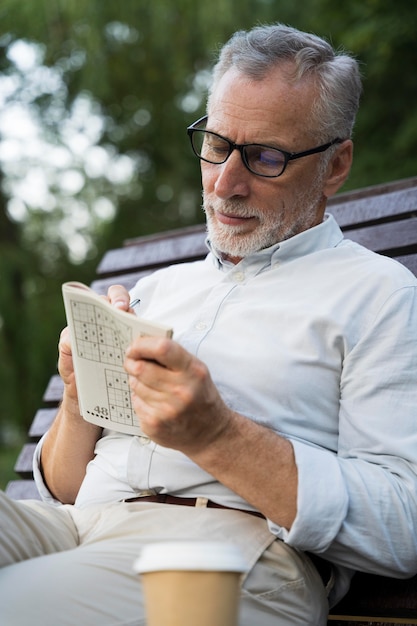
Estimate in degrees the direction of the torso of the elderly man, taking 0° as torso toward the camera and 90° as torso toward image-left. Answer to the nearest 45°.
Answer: approximately 45°

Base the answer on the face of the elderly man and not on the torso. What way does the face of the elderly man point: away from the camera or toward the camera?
toward the camera
